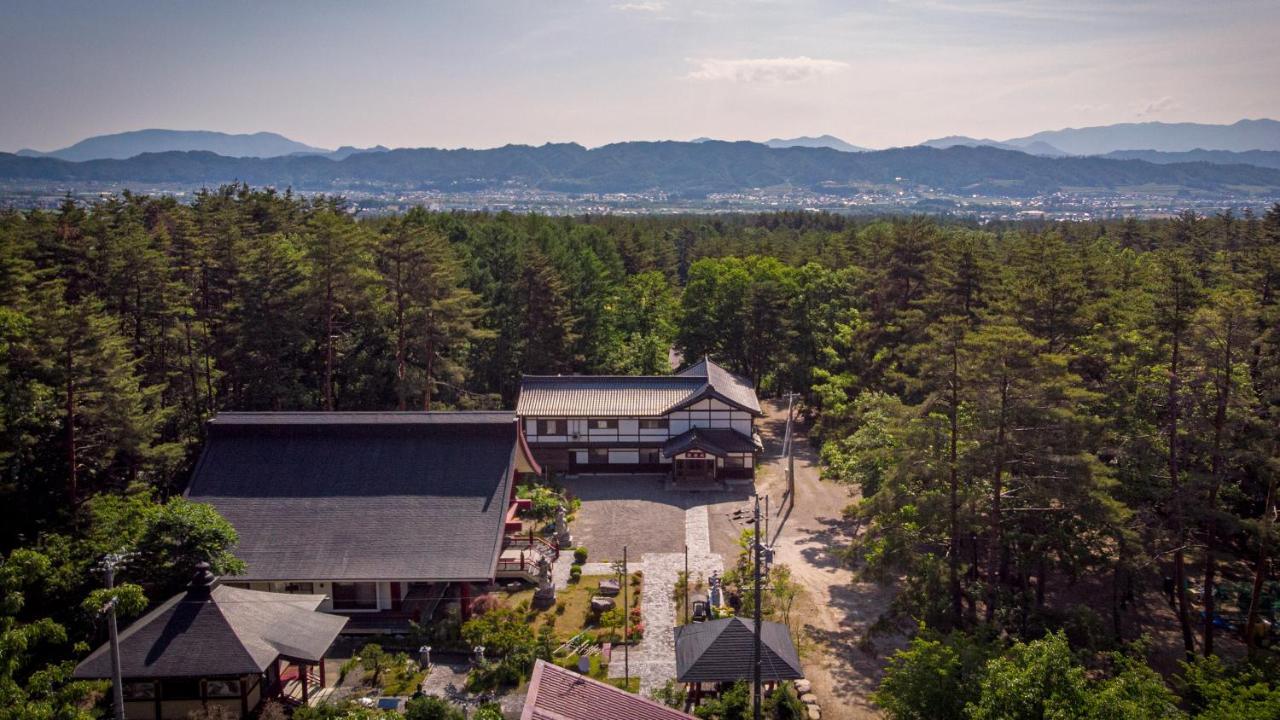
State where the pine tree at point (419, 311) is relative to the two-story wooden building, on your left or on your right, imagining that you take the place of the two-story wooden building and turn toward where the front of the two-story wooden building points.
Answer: on your right

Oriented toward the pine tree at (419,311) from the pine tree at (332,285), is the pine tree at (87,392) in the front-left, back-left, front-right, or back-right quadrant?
back-right

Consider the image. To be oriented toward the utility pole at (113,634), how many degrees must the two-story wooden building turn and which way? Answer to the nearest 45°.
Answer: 0° — it already faces it

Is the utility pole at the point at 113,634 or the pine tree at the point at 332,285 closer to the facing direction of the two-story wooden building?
the utility pole

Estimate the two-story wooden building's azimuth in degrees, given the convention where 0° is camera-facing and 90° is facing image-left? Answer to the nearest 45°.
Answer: approximately 0°

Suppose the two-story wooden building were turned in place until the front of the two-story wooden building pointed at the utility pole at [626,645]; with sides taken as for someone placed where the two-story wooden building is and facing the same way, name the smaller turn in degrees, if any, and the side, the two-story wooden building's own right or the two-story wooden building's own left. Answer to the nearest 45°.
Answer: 0° — it already faces it

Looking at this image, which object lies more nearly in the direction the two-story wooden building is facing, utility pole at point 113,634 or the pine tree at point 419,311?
the utility pole
